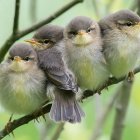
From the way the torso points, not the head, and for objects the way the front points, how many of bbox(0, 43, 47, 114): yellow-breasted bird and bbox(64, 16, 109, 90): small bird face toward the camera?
2

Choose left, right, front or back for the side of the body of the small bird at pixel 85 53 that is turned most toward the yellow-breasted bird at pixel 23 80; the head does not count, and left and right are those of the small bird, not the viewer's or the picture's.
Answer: right

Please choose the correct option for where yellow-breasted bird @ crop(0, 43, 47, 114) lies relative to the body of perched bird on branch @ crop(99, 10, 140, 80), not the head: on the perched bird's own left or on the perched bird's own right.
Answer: on the perched bird's own right
